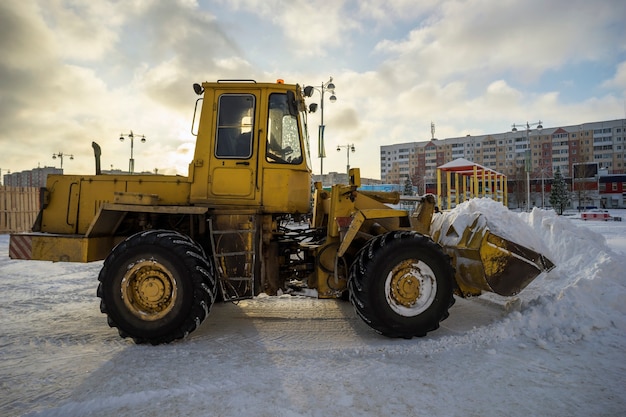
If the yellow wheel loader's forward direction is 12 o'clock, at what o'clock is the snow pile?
The snow pile is roughly at 12 o'clock from the yellow wheel loader.

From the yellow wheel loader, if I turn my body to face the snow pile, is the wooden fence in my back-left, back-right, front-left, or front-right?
back-left

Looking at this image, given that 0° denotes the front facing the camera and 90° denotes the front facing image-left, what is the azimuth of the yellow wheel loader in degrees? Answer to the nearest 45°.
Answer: approximately 270°

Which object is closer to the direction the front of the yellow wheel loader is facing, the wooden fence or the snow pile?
the snow pile

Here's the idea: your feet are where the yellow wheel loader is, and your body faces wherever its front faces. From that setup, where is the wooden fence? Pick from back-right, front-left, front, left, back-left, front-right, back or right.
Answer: back-left
